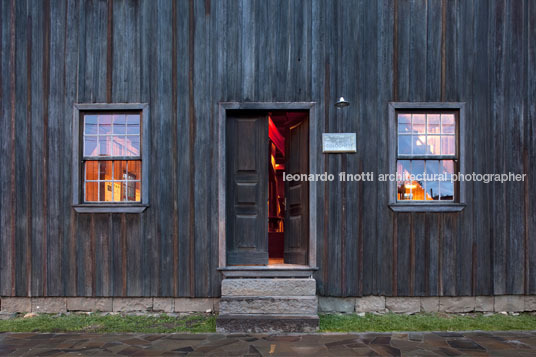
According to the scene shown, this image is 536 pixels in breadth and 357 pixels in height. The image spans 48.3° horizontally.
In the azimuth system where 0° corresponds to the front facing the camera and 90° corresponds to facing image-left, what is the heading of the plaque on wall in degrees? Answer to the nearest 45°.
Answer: approximately 0°

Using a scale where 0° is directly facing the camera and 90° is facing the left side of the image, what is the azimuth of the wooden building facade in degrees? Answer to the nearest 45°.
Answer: approximately 0°
